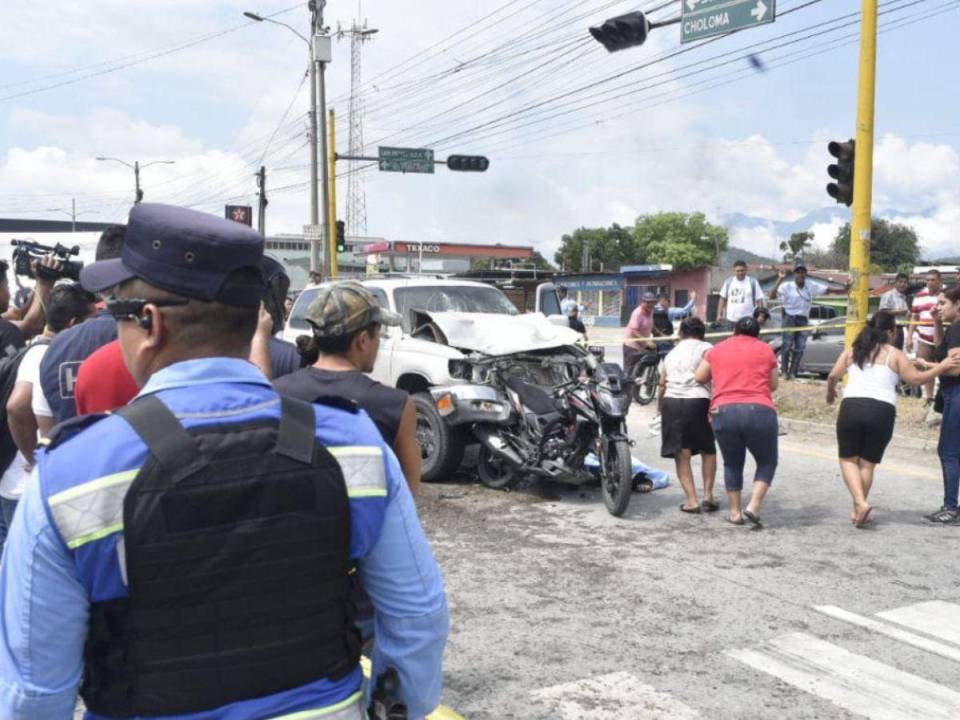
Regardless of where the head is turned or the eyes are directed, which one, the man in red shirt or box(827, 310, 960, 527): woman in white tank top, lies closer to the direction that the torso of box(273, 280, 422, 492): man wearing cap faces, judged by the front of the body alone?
the woman in white tank top

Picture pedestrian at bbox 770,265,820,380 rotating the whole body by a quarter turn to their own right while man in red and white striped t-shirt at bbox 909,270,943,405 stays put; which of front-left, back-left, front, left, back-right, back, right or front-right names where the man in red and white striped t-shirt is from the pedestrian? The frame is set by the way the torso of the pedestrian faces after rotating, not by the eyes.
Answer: back-left

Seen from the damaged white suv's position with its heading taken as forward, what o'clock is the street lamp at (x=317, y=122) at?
The street lamp is roughly at 7 o'clock from the damaged white suv.

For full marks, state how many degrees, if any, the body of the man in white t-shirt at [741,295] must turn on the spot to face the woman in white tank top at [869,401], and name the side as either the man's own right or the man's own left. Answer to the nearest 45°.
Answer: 0° — they already face them

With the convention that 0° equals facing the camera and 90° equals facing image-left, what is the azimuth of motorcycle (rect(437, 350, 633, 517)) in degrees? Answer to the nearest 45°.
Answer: approximately 315°

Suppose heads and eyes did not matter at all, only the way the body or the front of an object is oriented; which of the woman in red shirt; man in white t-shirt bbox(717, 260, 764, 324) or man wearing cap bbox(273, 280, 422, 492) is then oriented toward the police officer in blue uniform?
the man in white t-shirt

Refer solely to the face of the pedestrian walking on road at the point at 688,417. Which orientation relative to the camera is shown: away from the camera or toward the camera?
away from the camera

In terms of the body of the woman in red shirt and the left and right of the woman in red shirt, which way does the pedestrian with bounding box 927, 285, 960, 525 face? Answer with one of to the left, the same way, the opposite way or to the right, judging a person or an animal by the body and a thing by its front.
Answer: to the left

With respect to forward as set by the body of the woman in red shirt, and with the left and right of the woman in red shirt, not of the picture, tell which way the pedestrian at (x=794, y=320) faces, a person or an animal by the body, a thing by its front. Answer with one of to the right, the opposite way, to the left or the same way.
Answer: the opposite way

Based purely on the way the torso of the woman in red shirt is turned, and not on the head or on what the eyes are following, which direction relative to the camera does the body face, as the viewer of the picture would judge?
away from the camera

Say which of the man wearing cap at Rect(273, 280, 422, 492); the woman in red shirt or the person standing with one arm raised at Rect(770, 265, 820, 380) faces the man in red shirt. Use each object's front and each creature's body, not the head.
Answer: the person standing with one arm raised

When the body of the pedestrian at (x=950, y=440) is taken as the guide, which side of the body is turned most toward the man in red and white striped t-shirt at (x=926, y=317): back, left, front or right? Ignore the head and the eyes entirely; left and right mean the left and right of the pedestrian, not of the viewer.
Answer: right

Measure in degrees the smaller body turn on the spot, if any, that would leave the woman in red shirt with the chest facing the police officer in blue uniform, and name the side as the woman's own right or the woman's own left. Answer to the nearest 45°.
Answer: approximately 180°
